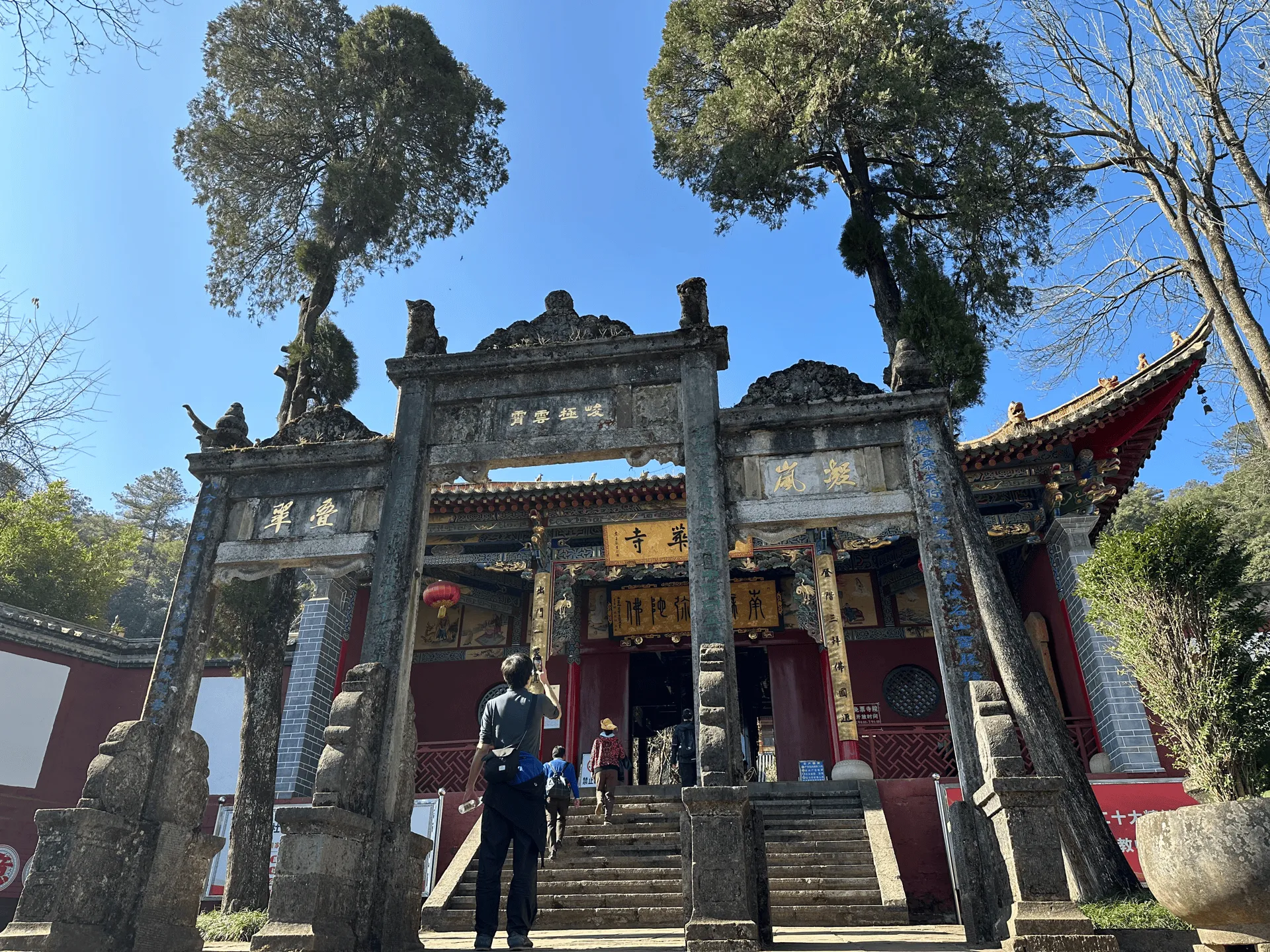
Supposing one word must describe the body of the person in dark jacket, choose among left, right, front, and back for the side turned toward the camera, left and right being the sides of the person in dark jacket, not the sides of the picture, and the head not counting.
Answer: back

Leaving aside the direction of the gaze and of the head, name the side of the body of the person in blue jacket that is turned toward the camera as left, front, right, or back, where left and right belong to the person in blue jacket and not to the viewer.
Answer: back

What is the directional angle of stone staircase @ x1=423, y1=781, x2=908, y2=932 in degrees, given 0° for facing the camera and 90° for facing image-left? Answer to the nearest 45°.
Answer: approximately 0°

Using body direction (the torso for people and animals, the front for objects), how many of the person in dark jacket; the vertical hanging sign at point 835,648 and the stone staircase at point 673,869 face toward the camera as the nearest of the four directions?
2

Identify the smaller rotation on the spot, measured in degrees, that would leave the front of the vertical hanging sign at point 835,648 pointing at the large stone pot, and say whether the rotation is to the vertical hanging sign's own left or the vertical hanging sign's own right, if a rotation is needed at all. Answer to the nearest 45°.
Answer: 0° — it already faces it

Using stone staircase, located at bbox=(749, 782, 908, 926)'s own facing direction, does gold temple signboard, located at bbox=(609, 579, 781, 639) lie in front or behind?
behind

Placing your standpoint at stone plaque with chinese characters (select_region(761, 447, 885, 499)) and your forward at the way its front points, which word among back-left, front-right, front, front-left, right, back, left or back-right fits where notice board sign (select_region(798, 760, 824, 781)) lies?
back

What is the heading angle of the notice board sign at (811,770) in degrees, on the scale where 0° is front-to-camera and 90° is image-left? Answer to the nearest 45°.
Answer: approximately 0°
